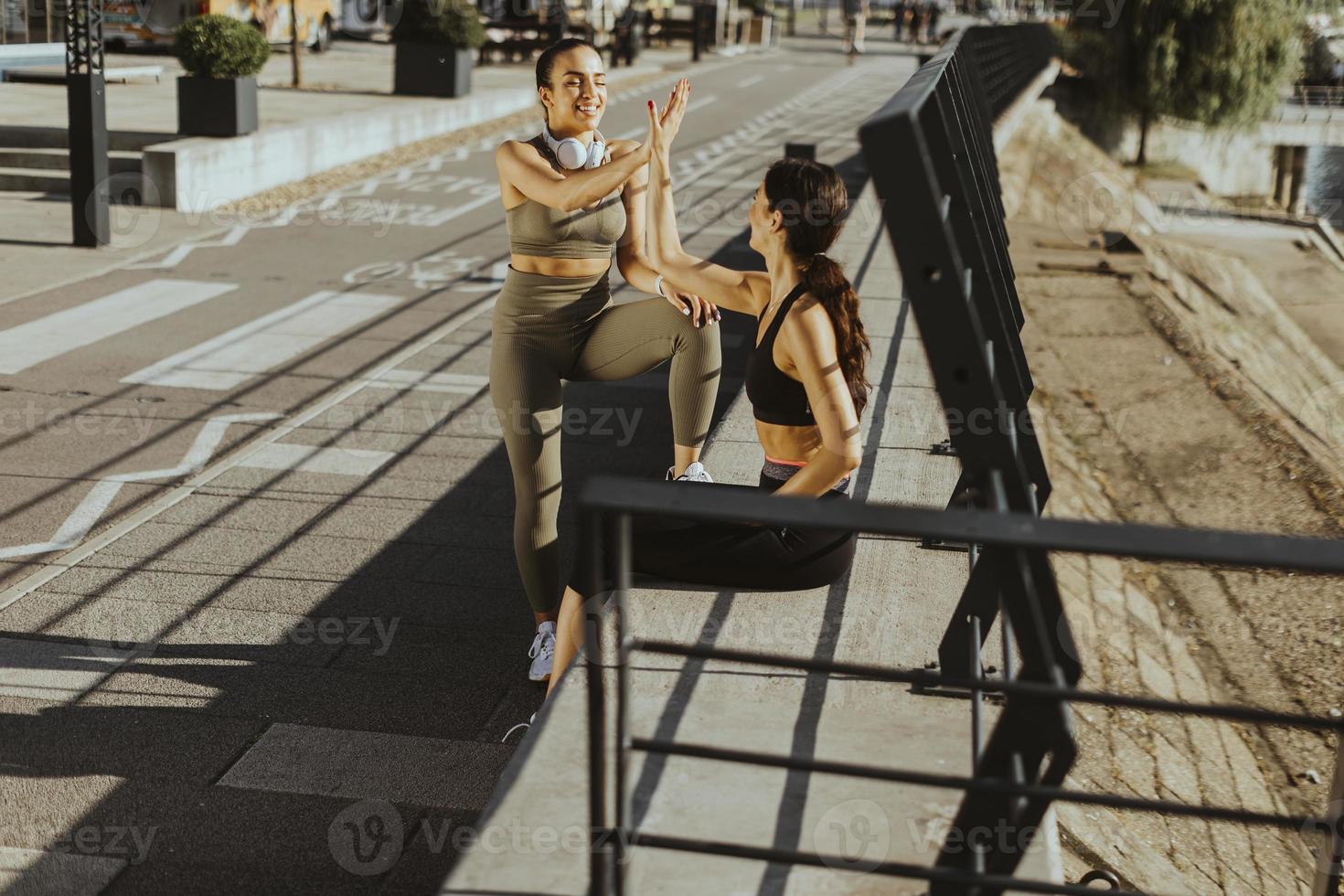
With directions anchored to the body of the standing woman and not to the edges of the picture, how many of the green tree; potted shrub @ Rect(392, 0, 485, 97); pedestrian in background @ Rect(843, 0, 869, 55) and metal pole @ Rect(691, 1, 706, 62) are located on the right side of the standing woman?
0

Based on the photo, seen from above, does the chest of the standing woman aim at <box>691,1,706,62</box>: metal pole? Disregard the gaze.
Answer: no

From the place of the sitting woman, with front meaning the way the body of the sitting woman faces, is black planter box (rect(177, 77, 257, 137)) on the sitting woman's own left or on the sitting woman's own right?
on the sitting woman's own right

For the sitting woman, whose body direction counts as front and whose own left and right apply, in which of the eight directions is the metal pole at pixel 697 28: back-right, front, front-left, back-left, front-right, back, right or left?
right

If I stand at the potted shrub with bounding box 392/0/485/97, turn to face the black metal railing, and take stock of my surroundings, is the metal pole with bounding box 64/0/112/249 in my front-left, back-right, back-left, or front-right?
front-right

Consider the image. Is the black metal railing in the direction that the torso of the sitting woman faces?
no

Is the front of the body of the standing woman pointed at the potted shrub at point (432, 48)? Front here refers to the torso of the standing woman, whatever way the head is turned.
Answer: no

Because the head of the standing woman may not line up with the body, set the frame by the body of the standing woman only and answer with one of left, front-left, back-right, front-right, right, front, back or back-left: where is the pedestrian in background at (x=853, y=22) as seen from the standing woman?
back-left

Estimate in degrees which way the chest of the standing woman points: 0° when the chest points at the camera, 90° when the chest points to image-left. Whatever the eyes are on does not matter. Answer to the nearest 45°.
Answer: approximately 315°

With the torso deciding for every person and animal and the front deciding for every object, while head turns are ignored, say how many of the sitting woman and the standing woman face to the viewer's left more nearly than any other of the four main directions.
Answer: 1

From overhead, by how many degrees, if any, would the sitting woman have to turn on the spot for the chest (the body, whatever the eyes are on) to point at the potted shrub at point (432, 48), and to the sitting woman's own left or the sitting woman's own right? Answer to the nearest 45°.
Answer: approximately 90° to the sitting woman's own right

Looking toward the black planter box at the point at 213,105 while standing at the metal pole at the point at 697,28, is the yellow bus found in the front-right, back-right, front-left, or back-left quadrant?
front-right

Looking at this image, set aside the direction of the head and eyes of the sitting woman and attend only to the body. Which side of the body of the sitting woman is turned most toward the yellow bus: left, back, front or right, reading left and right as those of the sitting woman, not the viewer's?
right

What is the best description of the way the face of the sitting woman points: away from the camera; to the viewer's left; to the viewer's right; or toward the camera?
to the viewer's left

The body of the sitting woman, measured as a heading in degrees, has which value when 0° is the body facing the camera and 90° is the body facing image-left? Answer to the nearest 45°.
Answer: approximately 90°
